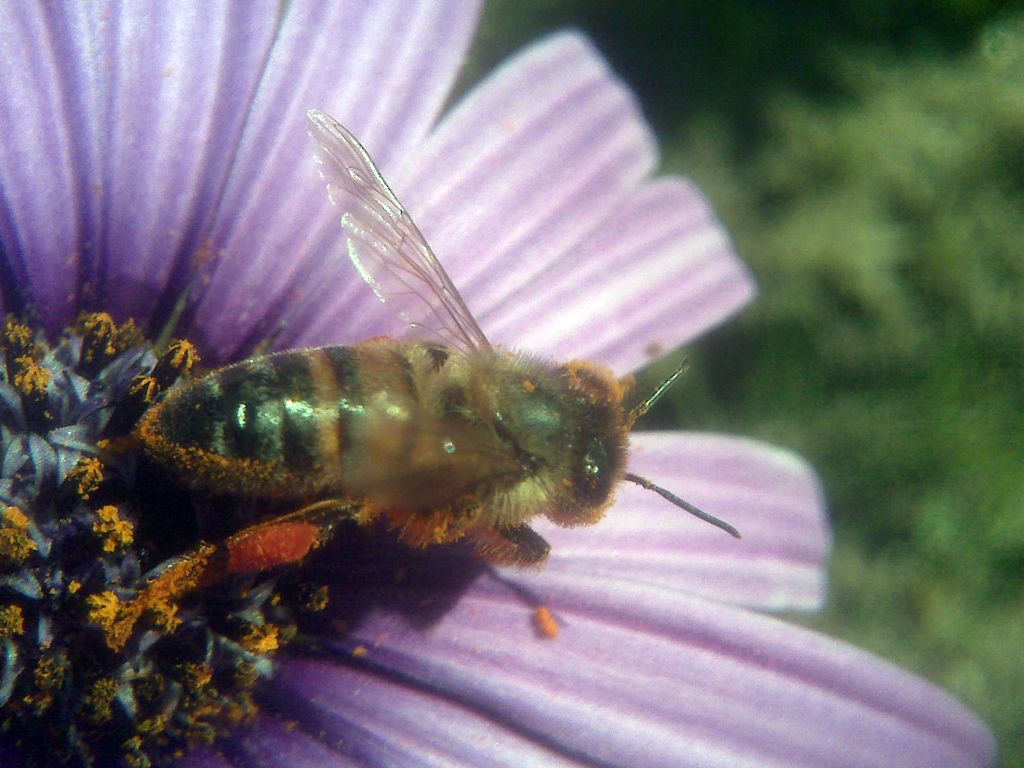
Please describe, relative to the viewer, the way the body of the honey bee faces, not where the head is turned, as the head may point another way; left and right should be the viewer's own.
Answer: facing to the right of the viewer
